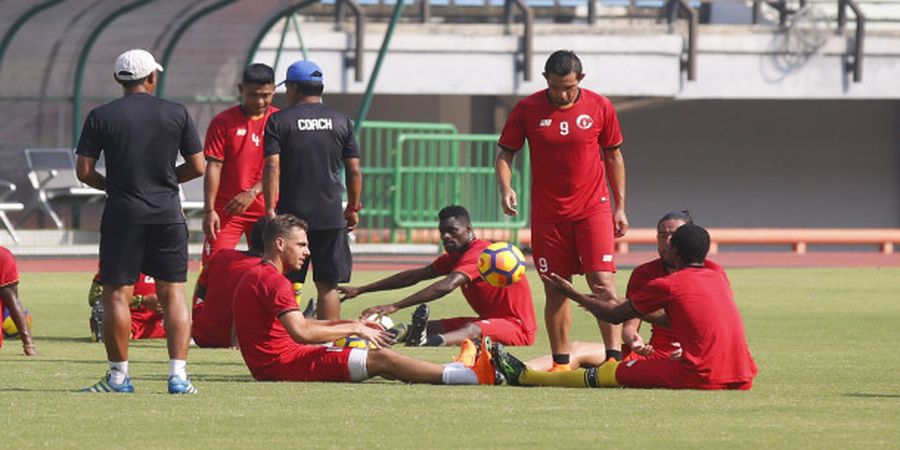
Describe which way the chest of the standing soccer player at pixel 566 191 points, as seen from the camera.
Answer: toward the camera

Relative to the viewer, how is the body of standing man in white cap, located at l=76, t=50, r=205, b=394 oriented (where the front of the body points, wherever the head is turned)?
away from the camera

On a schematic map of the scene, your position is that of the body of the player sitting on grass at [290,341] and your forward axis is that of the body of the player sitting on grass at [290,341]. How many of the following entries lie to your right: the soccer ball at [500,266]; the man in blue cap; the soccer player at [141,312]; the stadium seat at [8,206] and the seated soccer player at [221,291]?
0

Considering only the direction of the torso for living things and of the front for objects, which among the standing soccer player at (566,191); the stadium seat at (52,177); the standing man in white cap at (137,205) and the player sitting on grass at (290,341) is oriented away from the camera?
the standing man in white cap at (137,205)

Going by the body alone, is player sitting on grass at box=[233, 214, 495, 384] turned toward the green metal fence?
no

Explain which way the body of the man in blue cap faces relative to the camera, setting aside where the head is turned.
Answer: away from the camera

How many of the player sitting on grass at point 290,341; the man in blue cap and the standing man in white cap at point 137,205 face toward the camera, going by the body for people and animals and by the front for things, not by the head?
0

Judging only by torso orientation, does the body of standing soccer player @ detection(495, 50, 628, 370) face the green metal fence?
no

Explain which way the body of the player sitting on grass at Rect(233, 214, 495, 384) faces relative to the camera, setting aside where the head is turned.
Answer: to the viewer's right

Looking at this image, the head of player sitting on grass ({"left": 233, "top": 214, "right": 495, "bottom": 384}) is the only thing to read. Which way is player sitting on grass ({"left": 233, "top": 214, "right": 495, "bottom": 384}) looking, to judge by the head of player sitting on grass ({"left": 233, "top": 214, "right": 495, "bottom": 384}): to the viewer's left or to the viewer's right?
to the viewer's right

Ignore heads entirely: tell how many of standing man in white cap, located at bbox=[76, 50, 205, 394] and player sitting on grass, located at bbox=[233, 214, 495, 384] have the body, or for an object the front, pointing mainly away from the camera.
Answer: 1

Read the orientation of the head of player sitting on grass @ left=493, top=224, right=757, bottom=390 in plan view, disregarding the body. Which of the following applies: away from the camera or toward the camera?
away from the camera

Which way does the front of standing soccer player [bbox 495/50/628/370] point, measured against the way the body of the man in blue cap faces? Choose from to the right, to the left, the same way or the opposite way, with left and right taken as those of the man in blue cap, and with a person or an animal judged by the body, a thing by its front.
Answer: the opposite way

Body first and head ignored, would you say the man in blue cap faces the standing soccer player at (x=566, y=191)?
no

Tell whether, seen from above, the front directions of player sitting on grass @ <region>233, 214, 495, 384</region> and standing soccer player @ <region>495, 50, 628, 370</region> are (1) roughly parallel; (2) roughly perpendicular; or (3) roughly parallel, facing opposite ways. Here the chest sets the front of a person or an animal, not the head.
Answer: roughly perpendicular
